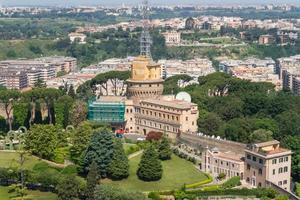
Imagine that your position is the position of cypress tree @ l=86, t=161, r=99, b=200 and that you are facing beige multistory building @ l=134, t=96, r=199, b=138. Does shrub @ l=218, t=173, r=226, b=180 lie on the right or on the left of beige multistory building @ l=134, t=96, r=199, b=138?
right

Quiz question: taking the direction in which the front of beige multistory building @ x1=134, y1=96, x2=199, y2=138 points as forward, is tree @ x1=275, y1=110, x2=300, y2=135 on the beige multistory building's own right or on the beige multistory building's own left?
on the beige multistory building's own left

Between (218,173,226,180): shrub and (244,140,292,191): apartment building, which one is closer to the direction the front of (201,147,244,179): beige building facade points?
the shrub

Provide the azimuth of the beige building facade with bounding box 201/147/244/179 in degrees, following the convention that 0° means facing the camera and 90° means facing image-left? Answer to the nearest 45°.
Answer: approximately 45°

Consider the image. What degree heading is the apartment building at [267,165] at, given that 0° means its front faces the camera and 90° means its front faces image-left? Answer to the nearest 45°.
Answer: approximately 45°
